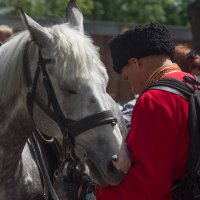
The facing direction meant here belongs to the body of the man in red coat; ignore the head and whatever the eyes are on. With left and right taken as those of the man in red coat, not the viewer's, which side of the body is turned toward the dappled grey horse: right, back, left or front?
front

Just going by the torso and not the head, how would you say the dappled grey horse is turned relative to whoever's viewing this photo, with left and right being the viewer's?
facing the viewer and to the right of the viewer

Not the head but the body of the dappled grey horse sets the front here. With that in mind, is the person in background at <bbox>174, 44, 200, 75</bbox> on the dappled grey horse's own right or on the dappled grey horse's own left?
on the dappled grey horse's own left

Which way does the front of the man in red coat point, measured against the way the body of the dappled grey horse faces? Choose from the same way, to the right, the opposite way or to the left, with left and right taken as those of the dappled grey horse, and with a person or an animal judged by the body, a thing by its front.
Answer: the opposite way

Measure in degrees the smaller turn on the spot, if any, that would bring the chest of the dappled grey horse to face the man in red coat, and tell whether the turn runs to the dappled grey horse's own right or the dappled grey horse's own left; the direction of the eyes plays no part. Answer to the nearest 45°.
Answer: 0° — it already faces them

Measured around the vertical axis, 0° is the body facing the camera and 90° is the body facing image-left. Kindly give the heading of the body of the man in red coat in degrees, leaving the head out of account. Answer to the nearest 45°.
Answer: approximately 135°
